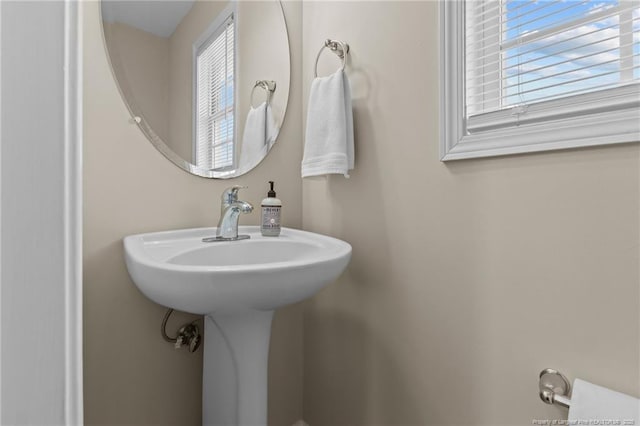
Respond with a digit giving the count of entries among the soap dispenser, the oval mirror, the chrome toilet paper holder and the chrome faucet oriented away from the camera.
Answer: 0

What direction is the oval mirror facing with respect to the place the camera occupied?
facing the viewer and to the right of the viewer

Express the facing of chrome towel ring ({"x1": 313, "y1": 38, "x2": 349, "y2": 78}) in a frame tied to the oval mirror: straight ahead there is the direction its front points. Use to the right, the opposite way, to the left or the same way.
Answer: to the right

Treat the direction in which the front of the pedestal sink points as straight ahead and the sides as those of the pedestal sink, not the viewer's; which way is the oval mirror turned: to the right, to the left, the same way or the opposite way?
the same way

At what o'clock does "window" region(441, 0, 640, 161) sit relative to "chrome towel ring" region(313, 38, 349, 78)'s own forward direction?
The window is roughly at 9 o'clock from the chrome towel ring.

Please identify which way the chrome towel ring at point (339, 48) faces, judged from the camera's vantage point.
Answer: facing the viewer and to the left of the viewer

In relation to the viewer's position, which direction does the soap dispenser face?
facing the viewer

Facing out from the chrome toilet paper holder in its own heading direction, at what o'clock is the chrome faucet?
The chrome faucet is roughly at 1 o'clock from the chrome toilet paper holder.

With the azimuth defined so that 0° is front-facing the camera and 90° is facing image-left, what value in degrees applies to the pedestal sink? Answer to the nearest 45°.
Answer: approximately 315°
